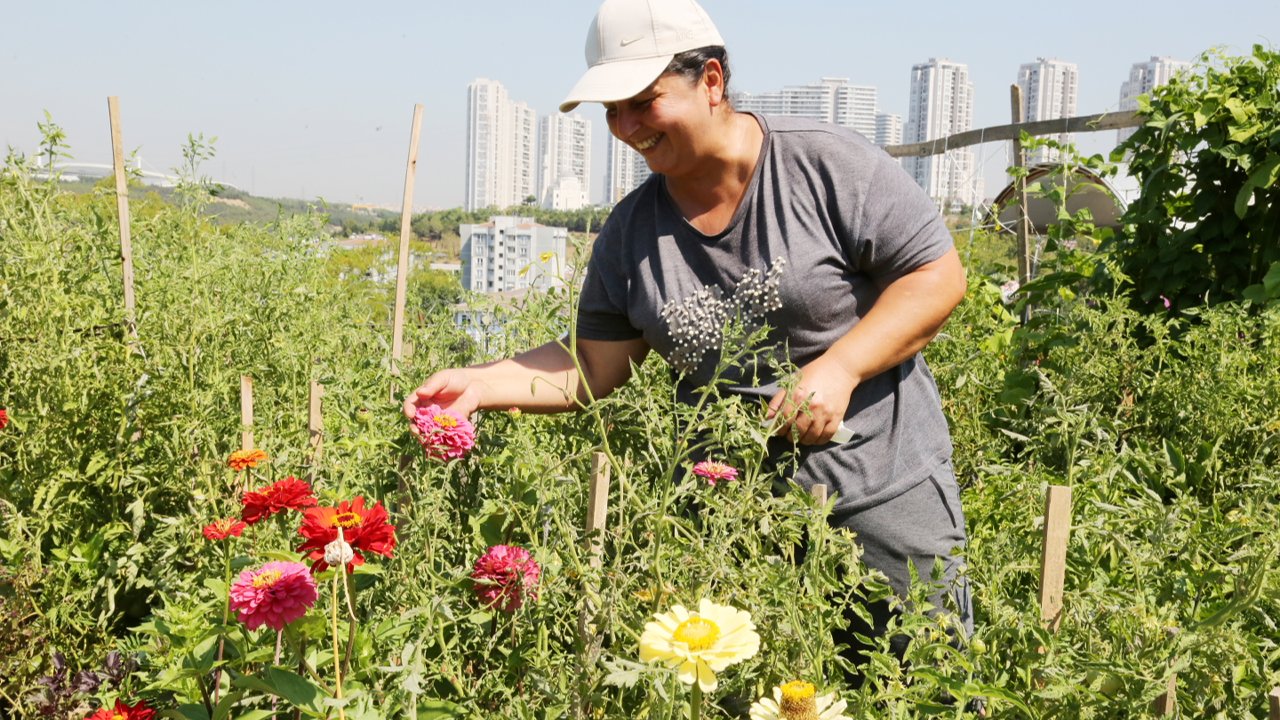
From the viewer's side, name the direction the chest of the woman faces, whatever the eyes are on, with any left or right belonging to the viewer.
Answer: facing the viewer and to the left of the viewer

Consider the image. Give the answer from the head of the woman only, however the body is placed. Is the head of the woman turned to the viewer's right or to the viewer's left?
to the viewer's left

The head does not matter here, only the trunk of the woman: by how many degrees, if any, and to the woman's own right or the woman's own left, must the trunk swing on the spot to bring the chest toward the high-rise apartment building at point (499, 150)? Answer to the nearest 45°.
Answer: approximately 135° to the woman's own right

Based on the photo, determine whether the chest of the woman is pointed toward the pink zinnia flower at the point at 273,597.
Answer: yes

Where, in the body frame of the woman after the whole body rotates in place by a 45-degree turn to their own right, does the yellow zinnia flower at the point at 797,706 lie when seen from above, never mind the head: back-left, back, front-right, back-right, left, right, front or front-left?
left

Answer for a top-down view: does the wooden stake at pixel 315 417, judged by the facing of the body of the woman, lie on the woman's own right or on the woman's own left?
on the woman's own right

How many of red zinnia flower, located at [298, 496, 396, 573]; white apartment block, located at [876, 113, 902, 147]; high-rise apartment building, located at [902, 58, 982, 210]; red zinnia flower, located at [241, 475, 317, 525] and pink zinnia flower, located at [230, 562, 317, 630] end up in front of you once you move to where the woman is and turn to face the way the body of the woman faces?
3

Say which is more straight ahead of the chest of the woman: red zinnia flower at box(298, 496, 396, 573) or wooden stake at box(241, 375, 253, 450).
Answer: the red zinnia flower

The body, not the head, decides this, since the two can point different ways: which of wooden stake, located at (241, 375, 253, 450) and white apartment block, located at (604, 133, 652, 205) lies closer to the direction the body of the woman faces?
the wooden stake

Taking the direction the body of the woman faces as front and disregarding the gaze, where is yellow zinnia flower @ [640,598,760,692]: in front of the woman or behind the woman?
in front

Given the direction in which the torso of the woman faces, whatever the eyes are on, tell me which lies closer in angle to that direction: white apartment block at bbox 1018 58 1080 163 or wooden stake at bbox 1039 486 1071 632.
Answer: the wooden stake

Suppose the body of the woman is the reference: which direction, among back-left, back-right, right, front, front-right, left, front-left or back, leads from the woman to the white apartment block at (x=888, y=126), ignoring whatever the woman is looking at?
back-right

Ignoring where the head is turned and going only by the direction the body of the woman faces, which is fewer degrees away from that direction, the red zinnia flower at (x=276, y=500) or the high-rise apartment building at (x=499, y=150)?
the red zinnia flower

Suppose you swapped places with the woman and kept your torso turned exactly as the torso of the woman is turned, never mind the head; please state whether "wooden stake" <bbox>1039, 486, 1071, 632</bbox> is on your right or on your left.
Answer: on your left

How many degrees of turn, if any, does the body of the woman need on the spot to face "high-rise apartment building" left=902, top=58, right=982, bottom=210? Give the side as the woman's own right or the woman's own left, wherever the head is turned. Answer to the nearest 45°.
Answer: approximately 135° to the woman's own right
